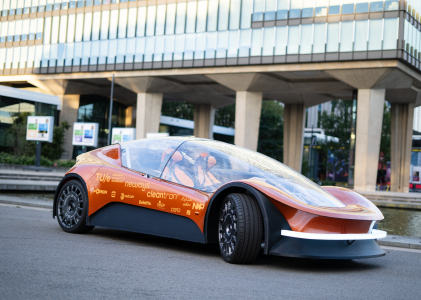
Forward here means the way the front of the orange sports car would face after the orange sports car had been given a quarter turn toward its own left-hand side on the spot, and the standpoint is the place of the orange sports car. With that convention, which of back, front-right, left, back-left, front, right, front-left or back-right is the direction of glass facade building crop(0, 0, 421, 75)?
front-left

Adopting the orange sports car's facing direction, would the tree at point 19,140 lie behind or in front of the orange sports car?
behind

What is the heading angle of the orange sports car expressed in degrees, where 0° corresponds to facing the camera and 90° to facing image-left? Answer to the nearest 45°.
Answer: approximately 315°
